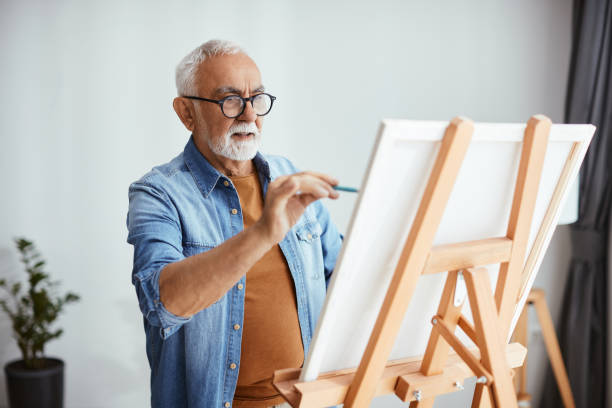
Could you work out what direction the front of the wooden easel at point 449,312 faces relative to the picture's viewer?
facing away from the viewer and to the left of the viewer

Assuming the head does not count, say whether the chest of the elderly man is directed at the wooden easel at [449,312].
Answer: yes

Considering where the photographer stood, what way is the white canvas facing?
facing away from the viewer and to the left of the viewer

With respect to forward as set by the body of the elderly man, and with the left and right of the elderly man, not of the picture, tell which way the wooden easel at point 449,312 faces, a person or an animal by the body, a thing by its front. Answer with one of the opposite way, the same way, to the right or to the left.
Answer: the opposite way
